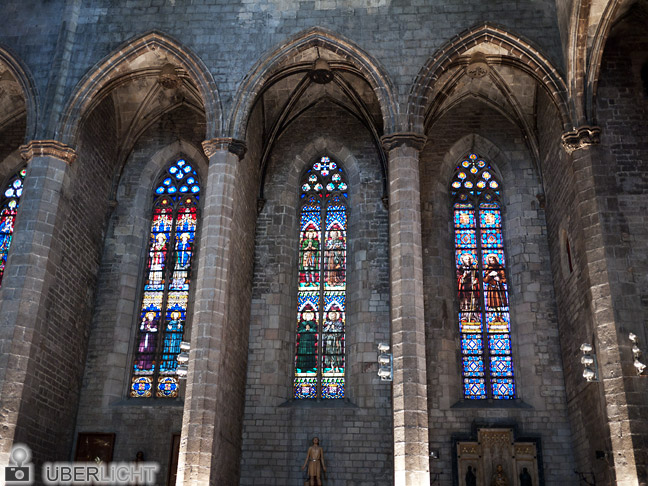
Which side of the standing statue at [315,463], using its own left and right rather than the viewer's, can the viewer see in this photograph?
front

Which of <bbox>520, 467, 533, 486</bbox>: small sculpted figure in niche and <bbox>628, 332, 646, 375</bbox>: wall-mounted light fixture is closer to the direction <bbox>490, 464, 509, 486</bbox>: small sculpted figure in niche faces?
the wall-mounted light fixture

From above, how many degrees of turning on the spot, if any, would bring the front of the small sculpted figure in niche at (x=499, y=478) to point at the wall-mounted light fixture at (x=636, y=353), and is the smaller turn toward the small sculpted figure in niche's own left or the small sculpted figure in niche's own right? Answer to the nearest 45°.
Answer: approximately 45° to the small sculpted figure in niche's own left

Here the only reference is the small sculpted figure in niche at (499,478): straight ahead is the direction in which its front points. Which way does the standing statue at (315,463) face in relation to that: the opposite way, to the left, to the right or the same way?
the same way

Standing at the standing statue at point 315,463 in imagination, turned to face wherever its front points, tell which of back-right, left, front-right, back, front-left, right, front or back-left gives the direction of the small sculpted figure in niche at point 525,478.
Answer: left

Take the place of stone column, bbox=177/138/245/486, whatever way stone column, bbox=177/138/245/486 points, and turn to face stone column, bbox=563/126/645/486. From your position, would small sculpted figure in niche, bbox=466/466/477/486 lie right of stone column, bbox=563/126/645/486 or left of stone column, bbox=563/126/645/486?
left

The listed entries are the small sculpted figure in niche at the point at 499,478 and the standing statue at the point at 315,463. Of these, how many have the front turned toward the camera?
2

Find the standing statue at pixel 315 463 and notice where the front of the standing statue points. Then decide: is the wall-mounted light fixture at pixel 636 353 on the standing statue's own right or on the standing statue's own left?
on the standing statue's own left

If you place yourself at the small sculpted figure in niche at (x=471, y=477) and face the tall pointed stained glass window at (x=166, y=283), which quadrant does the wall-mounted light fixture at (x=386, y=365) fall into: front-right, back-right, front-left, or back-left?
front-left

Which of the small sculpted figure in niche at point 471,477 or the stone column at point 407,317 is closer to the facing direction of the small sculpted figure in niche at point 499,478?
the stone column

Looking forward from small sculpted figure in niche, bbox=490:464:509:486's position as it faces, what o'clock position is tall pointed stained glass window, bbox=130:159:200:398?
The tall pointed stained glass window is roughly at 3 o'clock from the small sculpted figure in niche.

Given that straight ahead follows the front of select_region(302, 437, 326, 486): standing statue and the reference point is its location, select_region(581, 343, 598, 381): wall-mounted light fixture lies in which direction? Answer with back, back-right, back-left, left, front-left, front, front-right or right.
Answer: front-left

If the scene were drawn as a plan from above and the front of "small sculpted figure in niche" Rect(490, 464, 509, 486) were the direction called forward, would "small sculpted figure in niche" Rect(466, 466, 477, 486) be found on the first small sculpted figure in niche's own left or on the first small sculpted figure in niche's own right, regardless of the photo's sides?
on the first small sculpted figure in niche's own right

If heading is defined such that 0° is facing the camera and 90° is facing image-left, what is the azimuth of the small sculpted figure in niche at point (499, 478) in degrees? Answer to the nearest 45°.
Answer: approximately 0°
